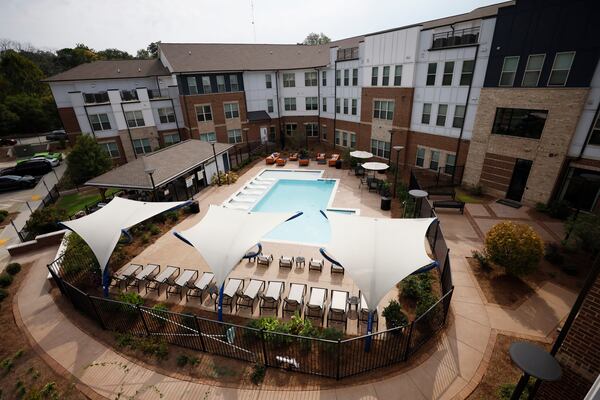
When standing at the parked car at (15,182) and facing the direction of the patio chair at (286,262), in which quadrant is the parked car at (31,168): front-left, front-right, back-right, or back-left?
back-left

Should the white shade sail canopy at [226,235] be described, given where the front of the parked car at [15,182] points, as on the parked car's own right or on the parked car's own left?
on the parked car's own right

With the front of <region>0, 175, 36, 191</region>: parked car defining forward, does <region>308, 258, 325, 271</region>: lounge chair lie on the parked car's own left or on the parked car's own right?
on the parked car's own right

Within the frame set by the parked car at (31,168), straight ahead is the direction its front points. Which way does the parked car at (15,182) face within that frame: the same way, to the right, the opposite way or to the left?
the opposite way

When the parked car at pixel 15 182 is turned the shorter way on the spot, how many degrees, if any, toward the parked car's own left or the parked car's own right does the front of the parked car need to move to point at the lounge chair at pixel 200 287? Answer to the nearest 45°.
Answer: approximately 90° to the parked car's own right

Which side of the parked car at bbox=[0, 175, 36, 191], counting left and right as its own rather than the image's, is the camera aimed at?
right
